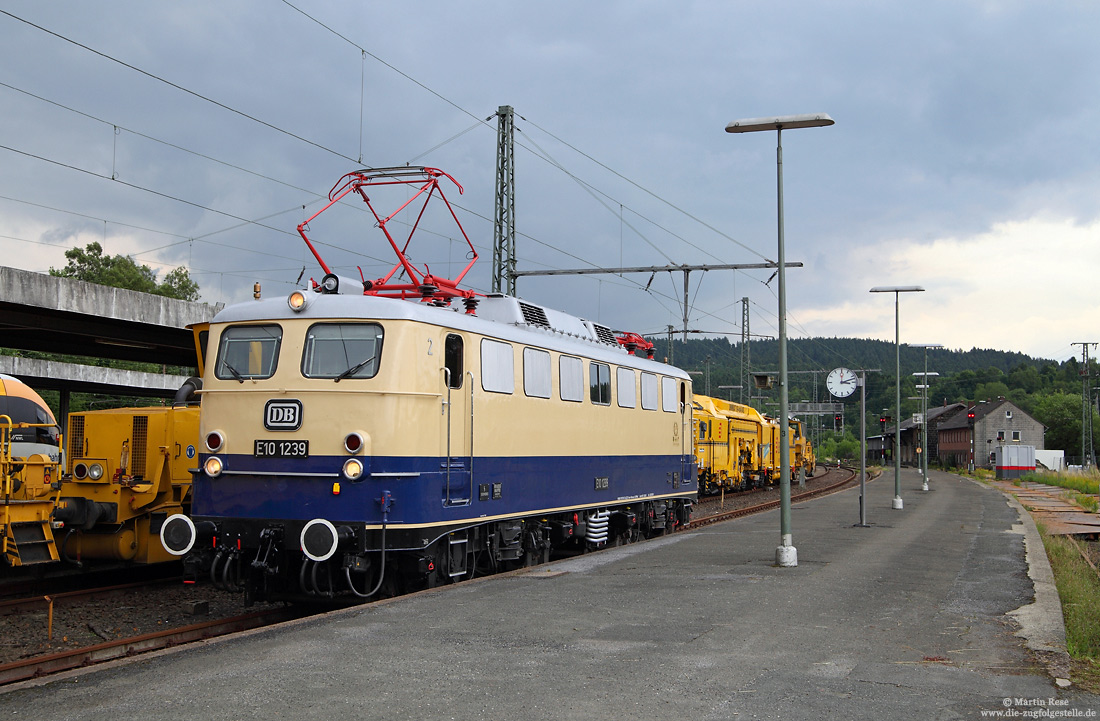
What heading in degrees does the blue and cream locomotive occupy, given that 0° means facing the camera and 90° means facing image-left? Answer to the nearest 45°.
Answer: approximately 45°

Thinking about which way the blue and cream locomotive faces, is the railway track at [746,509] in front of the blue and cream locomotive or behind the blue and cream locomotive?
behind

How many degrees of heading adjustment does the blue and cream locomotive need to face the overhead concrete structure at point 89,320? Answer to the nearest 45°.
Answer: approximately 90° to its right
